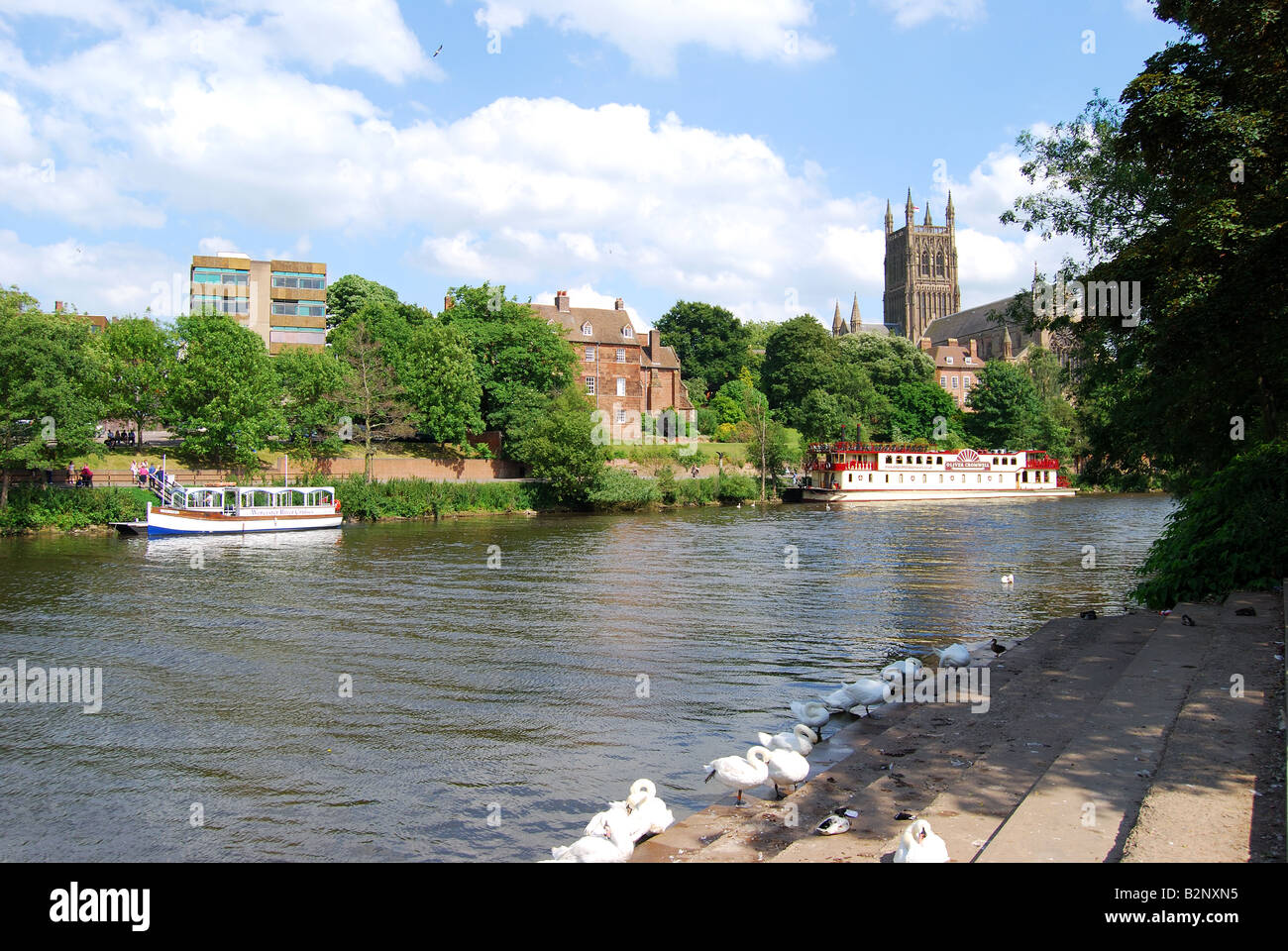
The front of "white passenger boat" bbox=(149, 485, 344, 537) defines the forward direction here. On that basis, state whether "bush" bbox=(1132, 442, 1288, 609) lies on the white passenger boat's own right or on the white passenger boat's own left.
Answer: on the white passenger boat's own left

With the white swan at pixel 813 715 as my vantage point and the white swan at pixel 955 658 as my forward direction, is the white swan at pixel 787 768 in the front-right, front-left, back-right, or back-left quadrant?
back-right

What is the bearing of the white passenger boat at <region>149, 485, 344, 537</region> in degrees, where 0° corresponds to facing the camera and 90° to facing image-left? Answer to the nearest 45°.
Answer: approximately 90°
